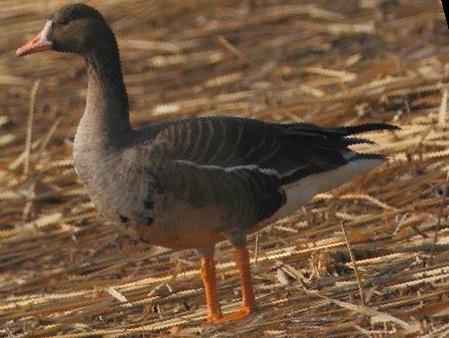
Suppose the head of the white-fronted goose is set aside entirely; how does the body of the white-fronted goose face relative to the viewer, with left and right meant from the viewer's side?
facing to the left of the viewer
